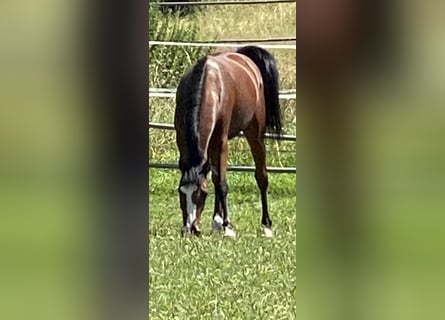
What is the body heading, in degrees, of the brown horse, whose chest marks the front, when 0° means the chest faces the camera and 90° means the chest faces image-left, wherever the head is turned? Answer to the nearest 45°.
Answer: approximately 45°
